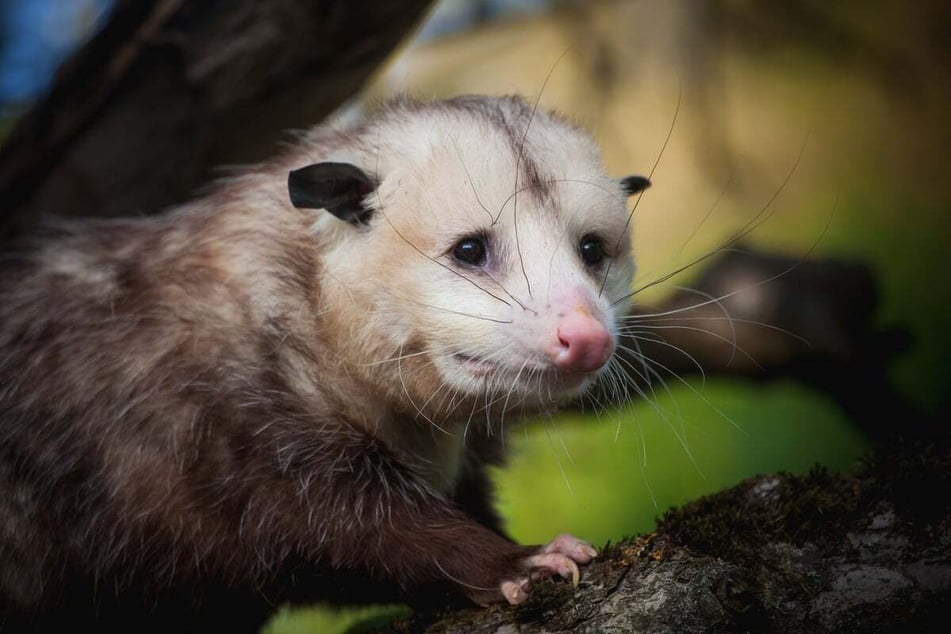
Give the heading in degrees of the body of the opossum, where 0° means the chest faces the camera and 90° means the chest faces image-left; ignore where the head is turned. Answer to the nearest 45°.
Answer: approximately 315°

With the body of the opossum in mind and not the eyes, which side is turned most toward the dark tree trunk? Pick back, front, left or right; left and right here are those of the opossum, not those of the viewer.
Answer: back
